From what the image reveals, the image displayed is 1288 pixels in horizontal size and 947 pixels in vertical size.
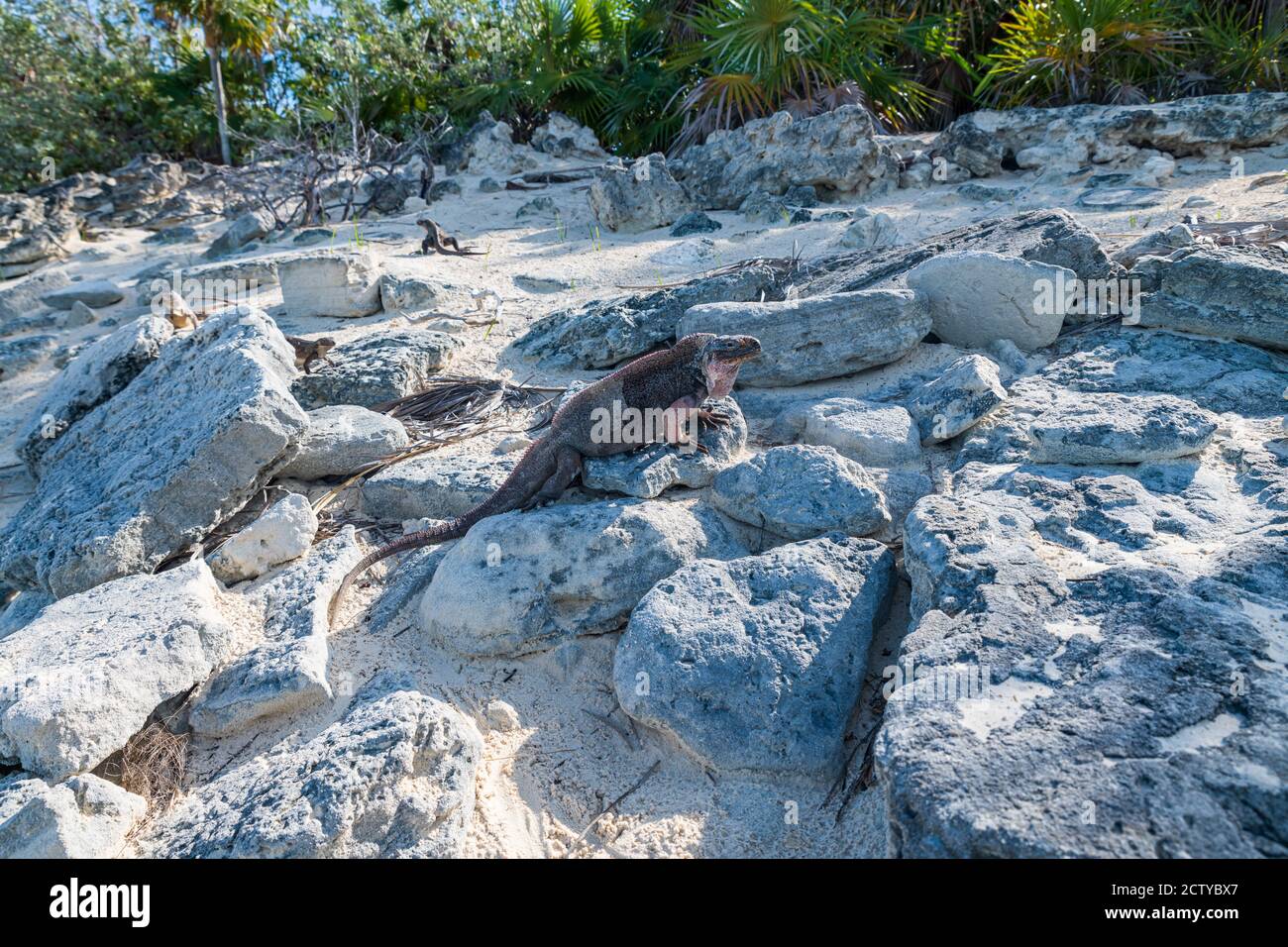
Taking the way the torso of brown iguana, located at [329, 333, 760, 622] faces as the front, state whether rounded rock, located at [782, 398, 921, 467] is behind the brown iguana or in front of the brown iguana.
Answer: in front

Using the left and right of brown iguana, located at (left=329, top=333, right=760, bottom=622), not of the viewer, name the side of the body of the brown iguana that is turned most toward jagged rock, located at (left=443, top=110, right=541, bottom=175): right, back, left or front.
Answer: left

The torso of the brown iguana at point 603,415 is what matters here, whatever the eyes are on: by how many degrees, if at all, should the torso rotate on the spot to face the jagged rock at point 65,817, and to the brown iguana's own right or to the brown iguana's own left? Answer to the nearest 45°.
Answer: approximately 135° to the brown iguana's own right

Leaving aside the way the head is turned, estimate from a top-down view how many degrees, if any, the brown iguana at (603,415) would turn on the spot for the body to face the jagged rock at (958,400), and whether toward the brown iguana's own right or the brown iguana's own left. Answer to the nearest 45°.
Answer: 0° — it already faces it

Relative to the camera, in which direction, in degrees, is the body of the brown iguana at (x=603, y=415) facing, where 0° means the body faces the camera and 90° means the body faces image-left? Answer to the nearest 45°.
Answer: approximately 270°

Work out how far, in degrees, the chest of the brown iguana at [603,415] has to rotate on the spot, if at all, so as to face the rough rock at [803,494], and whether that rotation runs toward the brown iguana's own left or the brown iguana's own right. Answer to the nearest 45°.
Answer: approximately 45° to the brown iguana's own right

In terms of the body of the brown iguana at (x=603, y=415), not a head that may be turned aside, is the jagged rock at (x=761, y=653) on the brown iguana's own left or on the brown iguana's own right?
on the brown iguana's own right

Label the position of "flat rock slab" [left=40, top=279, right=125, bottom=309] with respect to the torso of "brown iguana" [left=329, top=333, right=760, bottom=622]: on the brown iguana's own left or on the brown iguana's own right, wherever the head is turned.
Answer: on the brown iguana's own left

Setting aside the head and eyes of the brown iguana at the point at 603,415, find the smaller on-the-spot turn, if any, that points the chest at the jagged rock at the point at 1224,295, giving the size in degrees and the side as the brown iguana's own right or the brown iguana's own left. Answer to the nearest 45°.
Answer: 0° — it already faces it

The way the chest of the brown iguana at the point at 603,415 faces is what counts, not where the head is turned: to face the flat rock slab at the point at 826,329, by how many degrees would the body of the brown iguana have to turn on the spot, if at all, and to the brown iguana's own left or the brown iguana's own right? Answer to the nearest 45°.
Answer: approximately 45° to the brown iguana's own left
